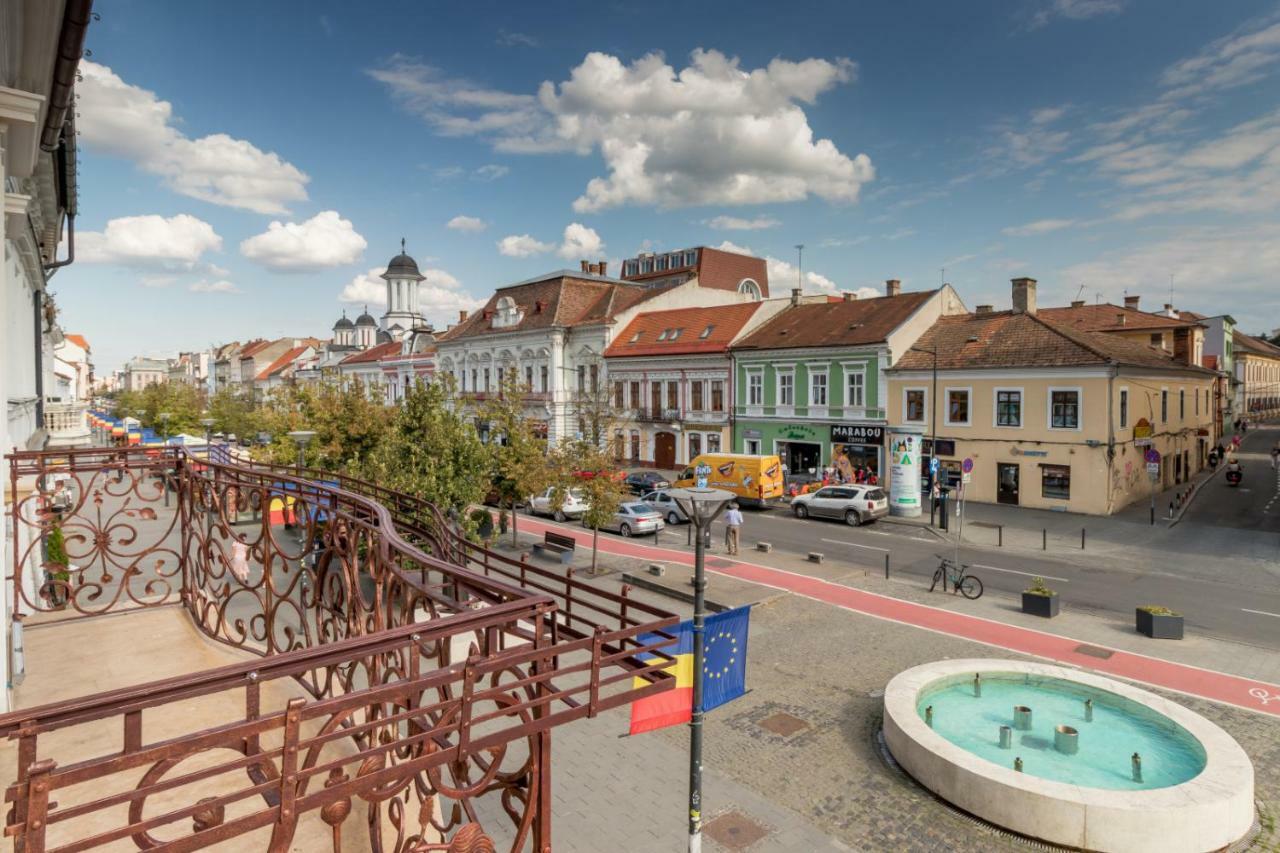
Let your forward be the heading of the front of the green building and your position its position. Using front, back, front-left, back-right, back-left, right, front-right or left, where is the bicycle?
front-left

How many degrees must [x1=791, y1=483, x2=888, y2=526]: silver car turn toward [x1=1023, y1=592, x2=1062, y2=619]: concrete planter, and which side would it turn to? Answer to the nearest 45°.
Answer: approximately 135° to its left

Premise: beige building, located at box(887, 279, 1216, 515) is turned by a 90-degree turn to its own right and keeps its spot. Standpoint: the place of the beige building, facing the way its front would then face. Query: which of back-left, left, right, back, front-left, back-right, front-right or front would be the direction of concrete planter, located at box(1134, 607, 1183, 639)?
back-left

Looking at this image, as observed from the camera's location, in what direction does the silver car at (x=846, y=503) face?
facing away from the viewer and to the left of the viewer

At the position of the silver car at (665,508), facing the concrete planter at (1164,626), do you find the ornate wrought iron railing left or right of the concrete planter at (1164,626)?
right

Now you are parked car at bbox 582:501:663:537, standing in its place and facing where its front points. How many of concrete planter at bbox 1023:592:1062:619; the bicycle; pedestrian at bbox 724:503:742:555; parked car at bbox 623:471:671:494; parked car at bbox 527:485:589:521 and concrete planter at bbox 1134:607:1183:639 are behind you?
4

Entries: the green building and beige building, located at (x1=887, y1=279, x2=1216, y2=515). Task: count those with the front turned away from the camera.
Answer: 0

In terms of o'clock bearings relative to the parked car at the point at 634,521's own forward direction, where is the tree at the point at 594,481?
The tree is roughly at 8 o'clock from the parked car.
